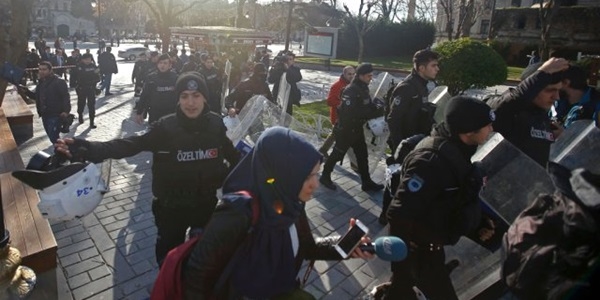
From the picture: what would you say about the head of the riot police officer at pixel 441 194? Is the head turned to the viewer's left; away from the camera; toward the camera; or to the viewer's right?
to the viewer's right

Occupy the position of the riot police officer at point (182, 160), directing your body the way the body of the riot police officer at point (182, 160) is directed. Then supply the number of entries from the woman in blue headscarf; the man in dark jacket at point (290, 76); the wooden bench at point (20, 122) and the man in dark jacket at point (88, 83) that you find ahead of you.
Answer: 1

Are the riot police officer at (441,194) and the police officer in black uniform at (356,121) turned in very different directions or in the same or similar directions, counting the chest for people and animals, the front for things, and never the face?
same or similar directions

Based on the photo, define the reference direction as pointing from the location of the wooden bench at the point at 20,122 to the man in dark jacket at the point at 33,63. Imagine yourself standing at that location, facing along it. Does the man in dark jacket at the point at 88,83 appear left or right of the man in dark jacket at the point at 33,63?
right

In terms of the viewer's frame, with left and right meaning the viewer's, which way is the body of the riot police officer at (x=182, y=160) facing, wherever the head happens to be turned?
facing the viewer
